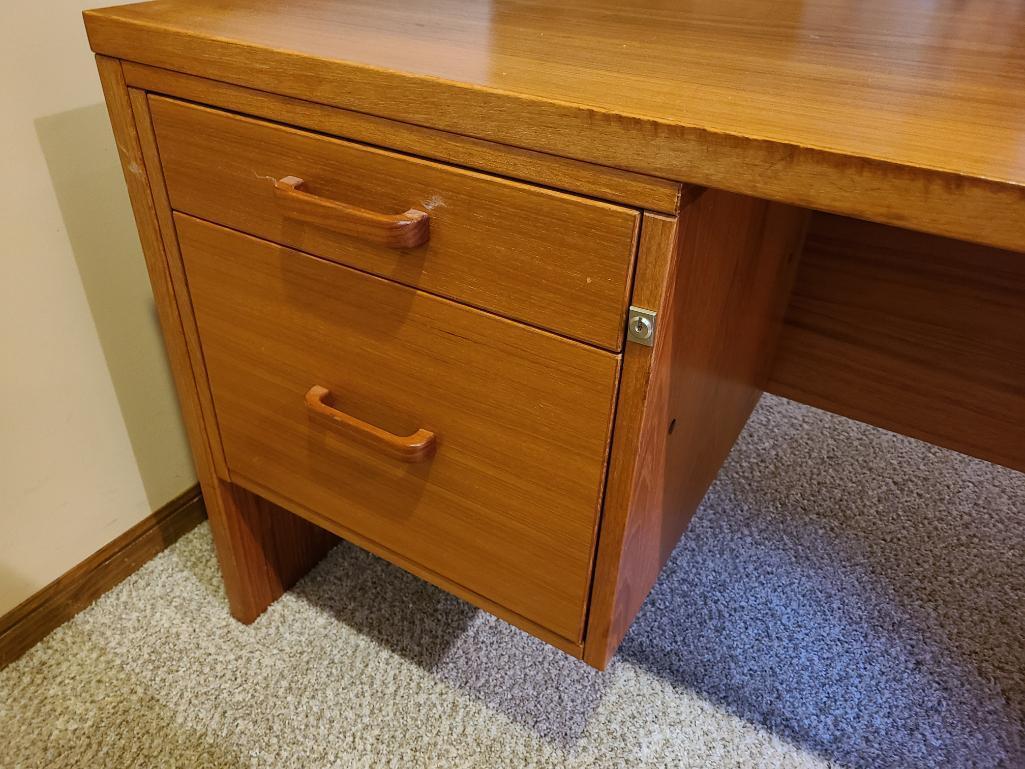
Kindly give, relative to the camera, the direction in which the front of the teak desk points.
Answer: facing the viewer and to the left of the viewer
